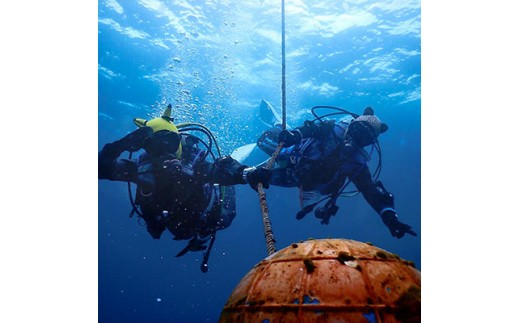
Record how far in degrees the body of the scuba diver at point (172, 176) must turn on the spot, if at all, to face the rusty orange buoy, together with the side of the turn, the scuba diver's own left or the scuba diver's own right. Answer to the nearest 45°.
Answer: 0° — they already face it

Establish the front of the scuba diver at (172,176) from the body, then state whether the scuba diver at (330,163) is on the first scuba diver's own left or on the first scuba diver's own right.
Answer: on the first scuba diver's own left
